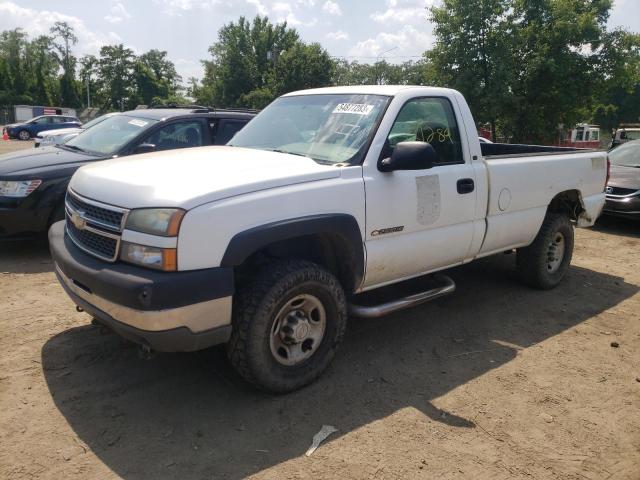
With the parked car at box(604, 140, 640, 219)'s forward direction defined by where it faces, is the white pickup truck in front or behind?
in front

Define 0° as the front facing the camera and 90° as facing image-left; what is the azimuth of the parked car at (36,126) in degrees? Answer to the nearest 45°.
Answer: approximately 90°

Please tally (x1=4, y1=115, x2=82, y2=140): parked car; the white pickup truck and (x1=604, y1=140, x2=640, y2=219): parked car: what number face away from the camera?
0

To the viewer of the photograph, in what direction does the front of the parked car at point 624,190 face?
facing the viewer and to the left of the viewer

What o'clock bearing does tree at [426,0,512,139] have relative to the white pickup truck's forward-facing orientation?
The tree is roughly at 5 o'clock from the white pickup truck.

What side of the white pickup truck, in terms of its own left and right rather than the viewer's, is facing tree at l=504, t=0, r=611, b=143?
back

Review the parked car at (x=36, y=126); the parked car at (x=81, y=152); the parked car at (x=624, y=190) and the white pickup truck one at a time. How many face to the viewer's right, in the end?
0

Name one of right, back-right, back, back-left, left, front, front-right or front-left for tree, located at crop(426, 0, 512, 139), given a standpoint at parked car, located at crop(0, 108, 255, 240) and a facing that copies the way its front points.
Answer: back

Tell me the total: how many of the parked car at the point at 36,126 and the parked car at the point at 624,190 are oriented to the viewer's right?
0

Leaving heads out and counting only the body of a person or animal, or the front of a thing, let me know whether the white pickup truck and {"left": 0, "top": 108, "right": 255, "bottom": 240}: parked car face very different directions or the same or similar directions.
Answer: same or similar directions
